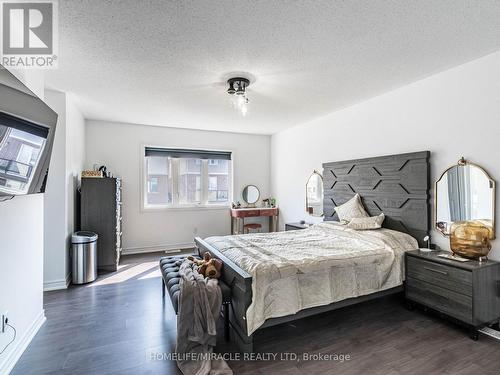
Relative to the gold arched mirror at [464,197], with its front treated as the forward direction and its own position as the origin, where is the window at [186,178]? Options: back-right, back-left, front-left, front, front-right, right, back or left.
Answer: front-right

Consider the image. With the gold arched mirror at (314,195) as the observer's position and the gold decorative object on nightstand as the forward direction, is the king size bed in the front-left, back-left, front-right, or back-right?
front-right

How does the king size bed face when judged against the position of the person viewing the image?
facing the viewer and to the left of the viewer

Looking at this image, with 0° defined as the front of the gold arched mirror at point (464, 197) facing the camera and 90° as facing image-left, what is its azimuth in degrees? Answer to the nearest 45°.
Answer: approximately 45°

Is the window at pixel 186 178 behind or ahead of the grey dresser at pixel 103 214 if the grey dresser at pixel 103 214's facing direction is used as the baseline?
ahead

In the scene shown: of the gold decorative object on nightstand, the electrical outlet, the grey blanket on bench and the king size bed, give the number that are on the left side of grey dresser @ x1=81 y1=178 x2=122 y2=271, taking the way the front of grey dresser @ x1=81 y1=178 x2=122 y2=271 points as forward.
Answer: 0

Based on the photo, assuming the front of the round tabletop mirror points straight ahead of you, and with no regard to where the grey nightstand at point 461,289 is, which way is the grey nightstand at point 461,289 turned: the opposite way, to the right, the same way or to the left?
to the right

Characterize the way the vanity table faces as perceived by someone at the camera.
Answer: facing the viewer

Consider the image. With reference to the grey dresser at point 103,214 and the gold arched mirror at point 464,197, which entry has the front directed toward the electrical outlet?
the gold arched mirror

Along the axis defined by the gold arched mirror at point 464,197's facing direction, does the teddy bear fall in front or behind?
in front

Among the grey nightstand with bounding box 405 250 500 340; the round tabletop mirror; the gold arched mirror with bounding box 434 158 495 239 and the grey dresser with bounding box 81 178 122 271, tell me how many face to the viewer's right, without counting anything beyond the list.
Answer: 1

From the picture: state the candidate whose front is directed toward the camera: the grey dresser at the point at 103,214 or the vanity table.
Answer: the vanity table

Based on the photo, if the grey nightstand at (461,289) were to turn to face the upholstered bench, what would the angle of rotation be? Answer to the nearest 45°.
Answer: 0° — it already faces it

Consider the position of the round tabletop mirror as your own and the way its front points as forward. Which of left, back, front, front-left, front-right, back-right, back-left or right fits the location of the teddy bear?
front

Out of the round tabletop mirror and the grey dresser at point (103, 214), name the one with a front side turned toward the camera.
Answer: the round tabletop mirror

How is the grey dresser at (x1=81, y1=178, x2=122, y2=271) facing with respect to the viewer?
to the viewer's right

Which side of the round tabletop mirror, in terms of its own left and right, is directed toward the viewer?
front

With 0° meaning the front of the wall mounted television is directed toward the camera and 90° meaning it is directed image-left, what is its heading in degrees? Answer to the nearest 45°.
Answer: approximately 315°

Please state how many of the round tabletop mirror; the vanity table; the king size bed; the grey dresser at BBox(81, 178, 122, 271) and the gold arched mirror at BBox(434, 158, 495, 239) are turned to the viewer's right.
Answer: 1

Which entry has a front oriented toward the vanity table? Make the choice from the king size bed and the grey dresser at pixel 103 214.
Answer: the grey dresser

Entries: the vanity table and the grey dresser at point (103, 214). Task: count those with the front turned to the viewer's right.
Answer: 1
